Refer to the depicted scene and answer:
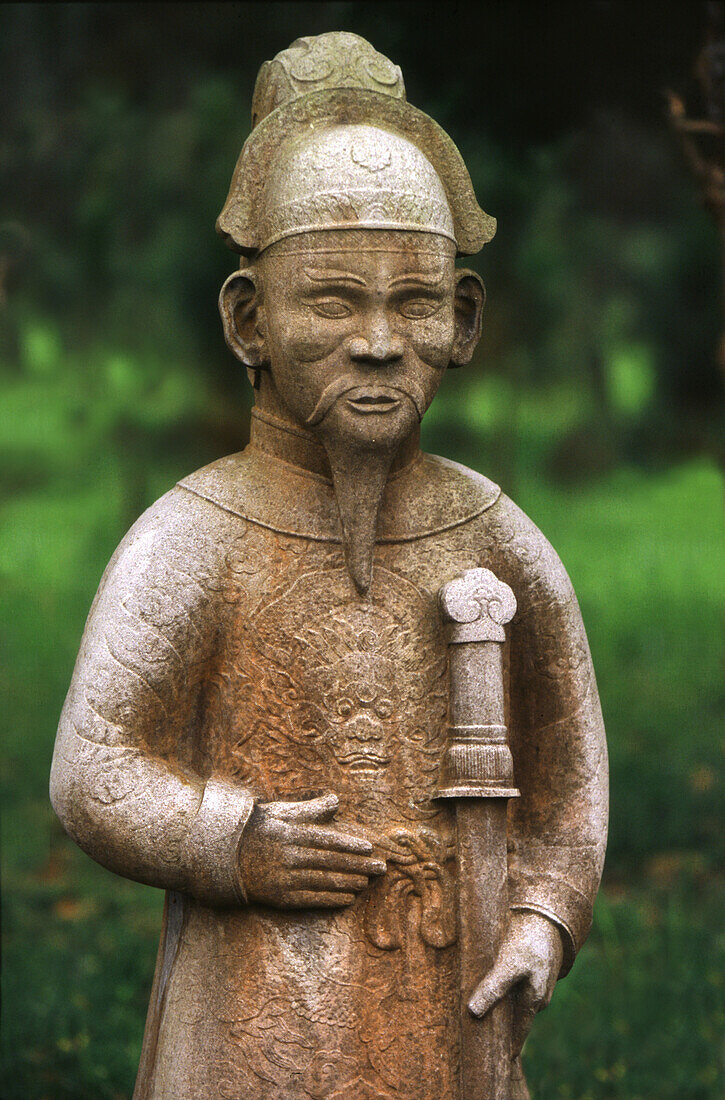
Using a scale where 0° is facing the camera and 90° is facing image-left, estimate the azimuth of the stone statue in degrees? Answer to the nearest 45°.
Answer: approximately 0°
